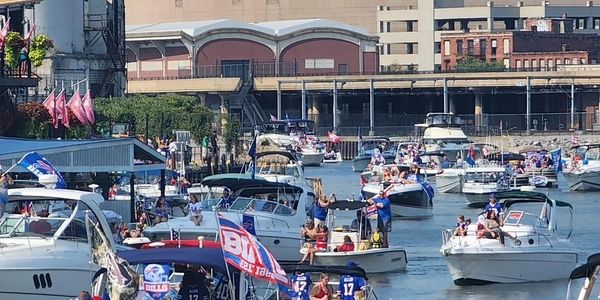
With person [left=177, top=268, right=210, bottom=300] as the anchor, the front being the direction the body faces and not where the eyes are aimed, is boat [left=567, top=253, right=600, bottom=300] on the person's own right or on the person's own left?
on the person's own right

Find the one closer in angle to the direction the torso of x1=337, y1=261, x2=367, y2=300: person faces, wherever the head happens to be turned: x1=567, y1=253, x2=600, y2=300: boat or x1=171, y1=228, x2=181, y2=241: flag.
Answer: the flag

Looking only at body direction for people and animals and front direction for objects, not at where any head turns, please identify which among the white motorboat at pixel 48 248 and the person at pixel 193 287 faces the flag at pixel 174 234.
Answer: the person

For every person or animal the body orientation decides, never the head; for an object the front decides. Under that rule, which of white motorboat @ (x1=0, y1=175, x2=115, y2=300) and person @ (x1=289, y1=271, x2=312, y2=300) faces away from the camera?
the person

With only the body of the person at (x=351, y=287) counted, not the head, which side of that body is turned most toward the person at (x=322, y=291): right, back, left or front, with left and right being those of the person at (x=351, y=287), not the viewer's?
left

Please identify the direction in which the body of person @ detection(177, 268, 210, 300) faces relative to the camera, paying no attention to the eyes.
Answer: away from the camera

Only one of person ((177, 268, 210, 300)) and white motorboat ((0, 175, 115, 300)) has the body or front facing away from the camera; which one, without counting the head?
the person

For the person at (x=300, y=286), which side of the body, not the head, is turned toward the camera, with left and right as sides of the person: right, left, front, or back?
back

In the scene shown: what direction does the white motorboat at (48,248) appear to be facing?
to the viewer's left

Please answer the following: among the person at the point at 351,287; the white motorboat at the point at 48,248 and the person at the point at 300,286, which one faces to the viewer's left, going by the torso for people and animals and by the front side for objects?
the white motorboat

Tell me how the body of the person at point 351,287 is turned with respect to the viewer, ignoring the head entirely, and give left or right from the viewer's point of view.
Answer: facing away from the viewer

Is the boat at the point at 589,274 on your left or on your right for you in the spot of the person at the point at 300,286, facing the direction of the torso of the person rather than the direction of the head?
on your right

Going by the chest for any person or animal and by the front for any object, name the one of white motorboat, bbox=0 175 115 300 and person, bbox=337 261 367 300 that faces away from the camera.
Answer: the person
